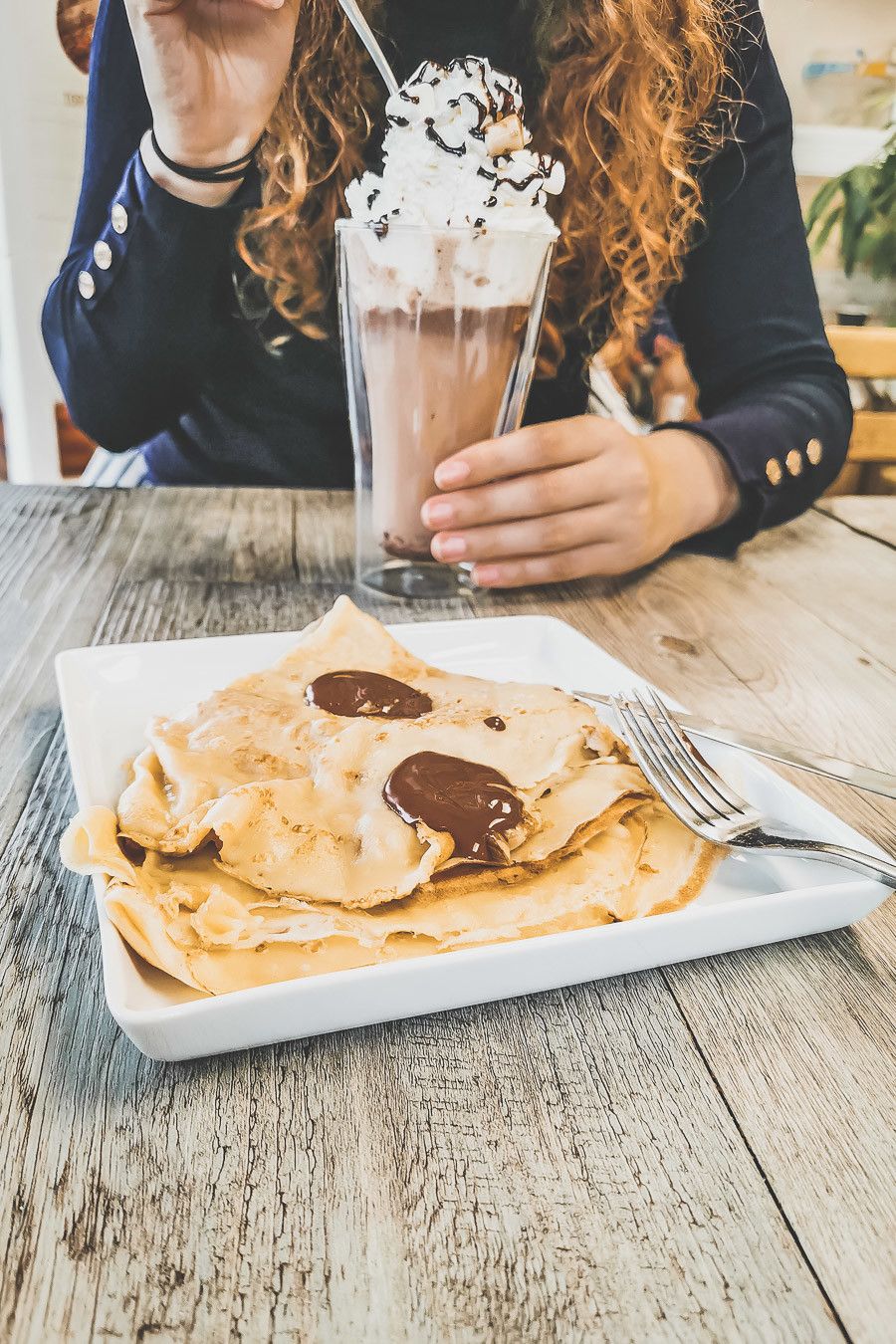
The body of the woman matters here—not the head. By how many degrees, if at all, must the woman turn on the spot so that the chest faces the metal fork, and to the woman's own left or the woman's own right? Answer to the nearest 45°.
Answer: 0° — they already face it

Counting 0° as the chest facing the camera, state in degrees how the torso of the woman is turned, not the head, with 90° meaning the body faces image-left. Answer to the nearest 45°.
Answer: approximately 0°

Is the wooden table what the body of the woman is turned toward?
yes
